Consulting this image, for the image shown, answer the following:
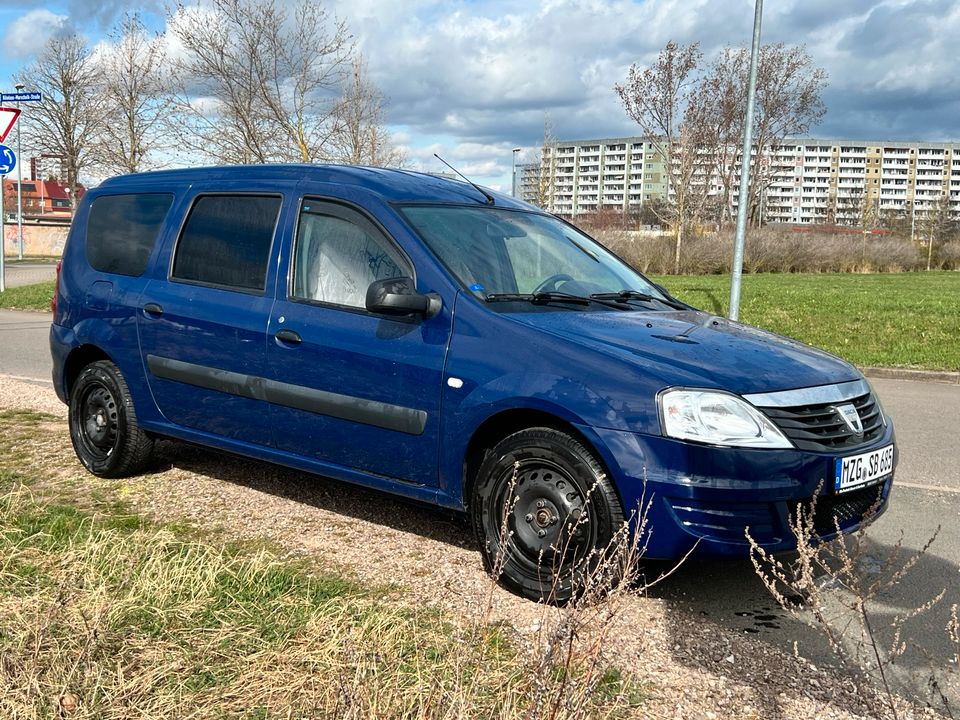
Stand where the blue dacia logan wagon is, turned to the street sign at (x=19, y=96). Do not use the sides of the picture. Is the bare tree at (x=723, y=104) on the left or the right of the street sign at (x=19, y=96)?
right

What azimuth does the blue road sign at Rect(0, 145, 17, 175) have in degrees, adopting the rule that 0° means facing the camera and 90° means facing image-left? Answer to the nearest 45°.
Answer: approximately 0°

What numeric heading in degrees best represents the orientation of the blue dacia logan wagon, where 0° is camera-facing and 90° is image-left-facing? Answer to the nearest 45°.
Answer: approximately 315°

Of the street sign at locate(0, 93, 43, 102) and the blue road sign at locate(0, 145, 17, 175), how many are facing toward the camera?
2

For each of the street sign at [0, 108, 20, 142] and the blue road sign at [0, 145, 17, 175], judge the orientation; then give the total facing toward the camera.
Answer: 2

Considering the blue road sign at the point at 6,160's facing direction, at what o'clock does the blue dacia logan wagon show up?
The blue dacia logan wagon is roughly at 12 o'clock from the blue road sign.

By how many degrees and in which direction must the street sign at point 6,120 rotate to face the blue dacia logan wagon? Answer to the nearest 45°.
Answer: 0° — it already faces it

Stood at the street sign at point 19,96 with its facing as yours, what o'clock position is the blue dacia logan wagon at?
The blue dacia logan wagon is roughly at 12 o'clock from the street sign.
